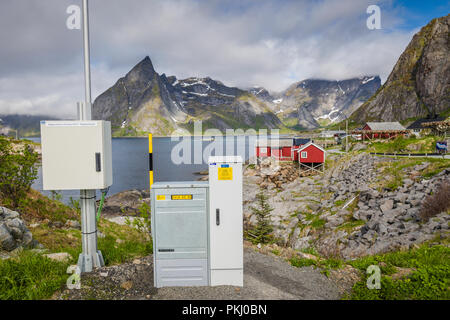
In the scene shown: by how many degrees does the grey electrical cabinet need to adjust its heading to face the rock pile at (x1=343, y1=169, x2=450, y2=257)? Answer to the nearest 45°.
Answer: approximately 135° to its left

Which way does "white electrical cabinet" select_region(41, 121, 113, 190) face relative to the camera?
toward the camera

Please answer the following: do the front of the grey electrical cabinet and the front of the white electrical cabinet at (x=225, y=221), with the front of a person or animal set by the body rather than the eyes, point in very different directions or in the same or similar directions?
same or similar directions

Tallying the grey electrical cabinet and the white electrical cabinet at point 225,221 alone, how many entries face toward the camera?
2

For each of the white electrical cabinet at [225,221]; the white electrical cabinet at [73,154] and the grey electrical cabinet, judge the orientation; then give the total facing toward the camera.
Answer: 3

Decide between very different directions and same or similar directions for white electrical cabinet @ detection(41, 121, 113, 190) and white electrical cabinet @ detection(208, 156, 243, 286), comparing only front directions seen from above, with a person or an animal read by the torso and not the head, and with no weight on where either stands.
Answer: same or similar directions

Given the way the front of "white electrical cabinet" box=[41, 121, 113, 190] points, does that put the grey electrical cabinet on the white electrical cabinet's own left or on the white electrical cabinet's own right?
on the white electrical cabinet's own left

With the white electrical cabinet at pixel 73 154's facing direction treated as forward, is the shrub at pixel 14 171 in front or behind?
behind

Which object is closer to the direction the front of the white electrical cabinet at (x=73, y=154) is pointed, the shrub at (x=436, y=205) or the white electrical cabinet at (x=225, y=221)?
the white electrical cabinet

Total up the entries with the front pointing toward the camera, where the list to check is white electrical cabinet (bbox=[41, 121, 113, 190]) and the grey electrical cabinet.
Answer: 2

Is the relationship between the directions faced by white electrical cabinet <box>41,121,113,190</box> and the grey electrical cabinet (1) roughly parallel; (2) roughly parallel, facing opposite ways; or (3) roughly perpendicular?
roughly parallel

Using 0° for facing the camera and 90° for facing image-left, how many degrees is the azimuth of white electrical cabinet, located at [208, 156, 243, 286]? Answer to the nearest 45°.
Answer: approximately 0°
